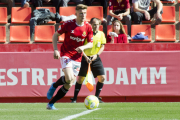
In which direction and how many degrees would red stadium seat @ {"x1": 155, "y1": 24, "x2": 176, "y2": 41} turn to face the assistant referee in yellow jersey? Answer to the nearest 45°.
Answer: approximately 45° to its right

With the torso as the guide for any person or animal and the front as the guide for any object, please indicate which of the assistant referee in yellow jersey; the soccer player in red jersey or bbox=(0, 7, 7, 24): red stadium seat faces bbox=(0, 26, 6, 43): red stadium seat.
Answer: bbox=(0, 7, 7, 24): red stadium seat

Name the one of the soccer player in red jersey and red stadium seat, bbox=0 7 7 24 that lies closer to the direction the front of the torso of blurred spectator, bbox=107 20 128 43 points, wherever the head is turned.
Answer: the soccer player in red jersey

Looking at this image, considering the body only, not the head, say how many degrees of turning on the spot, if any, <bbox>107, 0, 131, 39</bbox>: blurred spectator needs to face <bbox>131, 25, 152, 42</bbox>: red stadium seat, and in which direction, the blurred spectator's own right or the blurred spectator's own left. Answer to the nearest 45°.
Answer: approximately 45° to the blurred spectator's own left

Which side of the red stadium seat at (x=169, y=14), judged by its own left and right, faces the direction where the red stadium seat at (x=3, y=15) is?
right

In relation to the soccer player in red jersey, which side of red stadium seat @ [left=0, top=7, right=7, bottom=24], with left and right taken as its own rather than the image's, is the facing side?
front
